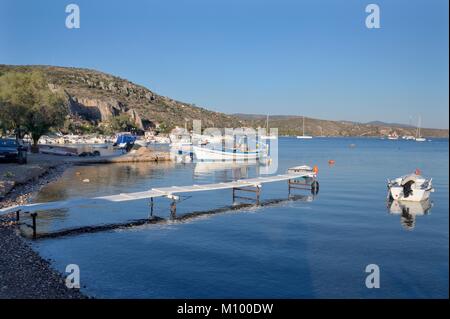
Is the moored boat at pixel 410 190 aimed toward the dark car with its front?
no

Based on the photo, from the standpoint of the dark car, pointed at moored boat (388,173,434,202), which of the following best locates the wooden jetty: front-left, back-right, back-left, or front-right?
front-right

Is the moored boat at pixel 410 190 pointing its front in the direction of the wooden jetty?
no

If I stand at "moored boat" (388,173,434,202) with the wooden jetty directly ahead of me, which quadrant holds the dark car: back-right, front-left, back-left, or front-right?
front-right
